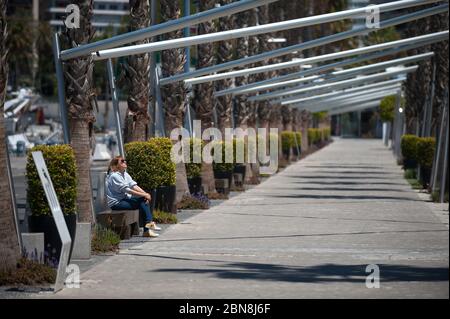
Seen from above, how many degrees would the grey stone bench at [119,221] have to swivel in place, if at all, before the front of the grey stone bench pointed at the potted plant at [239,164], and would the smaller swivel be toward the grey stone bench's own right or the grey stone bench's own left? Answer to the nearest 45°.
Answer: approximately 90° to the grey stone bench's own left

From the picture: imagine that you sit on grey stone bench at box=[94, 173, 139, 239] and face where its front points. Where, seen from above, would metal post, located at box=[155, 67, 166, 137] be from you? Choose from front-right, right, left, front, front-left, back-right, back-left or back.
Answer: left

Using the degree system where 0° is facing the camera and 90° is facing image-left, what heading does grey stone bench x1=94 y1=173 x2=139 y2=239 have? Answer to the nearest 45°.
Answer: approximately 270°

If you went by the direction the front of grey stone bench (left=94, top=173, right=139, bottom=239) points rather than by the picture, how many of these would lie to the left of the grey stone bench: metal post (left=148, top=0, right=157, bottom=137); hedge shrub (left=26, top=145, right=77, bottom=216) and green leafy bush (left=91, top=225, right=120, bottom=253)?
1

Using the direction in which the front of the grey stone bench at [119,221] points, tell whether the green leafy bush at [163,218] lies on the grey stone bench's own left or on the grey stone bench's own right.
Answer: on the grey stone bench's own left

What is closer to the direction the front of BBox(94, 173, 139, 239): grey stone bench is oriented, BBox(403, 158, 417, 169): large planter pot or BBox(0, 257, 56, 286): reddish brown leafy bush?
the large planter pot

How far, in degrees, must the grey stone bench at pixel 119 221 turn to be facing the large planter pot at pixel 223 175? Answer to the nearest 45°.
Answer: approximately 90° to its left

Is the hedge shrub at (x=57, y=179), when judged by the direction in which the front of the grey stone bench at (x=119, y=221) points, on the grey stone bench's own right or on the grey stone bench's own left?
on the grey stone bench's own right

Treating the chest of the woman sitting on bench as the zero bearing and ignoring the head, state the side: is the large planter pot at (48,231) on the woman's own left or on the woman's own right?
on the woman's own right

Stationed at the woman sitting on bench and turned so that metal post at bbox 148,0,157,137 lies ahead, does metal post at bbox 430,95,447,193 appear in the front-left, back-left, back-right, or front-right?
front-right

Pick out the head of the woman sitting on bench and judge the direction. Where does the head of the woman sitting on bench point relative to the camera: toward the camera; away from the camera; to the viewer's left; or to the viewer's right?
to the viewer's right

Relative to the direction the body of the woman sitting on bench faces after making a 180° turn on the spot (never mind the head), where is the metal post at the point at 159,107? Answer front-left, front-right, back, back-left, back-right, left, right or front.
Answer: right

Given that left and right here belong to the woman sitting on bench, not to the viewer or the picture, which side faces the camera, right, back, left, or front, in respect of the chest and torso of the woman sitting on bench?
right
